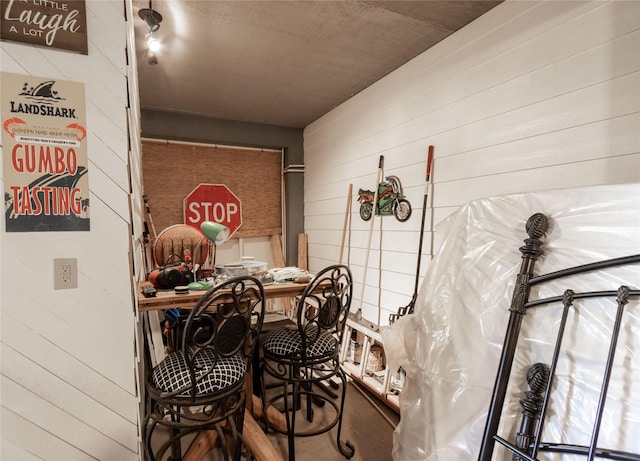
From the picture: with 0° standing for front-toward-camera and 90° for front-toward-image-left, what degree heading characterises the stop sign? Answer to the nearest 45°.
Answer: approximately 0°

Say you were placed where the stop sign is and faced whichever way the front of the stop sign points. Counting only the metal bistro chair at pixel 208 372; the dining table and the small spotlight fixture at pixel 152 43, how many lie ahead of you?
3

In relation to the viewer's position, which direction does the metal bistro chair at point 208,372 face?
facing away from the viewer and to the left of the viewer

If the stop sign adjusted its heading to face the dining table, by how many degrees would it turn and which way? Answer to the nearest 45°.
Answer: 0° — it already faces it

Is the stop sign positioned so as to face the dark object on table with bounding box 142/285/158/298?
yes

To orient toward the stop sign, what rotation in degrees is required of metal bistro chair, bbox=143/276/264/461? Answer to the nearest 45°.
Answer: approximately 45° to its right
